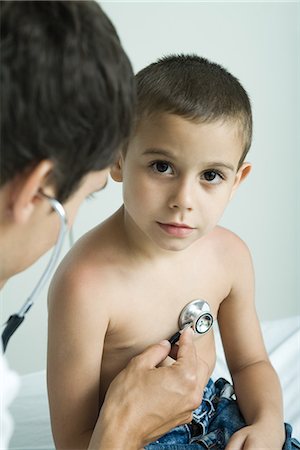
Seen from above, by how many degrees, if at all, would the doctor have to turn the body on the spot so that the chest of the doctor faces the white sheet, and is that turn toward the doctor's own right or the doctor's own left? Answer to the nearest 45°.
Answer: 0° — they already face it

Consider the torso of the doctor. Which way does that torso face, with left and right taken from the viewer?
facing away from the viewer and to the right of the viewer

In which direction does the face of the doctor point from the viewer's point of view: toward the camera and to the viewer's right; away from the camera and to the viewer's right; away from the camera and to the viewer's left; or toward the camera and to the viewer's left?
away from the camera and to the viewer's right
